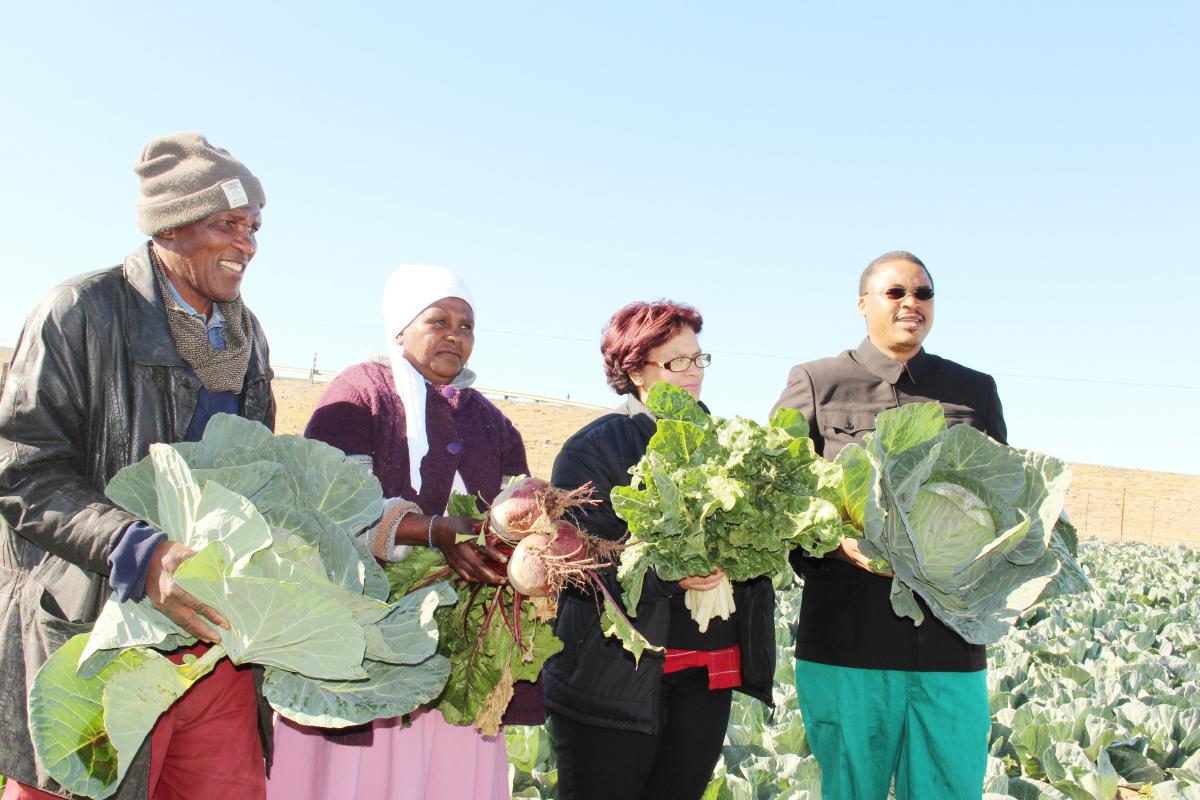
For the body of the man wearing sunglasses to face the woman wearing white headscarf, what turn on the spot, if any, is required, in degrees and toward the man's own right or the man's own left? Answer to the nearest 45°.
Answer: approximately 45° to the man's own right

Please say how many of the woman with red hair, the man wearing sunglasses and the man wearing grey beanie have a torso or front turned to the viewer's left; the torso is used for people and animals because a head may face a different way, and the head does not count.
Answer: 0

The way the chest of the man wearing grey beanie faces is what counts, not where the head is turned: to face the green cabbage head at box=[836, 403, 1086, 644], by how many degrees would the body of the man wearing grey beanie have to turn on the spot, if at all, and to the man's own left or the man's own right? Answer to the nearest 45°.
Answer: approximately 45° to the man's own left

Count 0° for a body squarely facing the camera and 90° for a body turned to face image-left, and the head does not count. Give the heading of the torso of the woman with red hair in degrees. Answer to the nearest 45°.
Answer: approximately 315°

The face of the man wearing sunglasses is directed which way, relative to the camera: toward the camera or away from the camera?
toward the camera

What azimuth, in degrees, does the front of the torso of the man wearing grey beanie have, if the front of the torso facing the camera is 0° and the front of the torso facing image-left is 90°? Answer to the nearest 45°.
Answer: approximately 315°

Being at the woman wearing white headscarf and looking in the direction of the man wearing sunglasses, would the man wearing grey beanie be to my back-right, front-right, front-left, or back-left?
back-right

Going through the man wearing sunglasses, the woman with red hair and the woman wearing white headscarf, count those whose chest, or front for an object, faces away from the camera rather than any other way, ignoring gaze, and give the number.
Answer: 0

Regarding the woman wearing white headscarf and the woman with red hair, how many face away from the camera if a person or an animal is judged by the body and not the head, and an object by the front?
0

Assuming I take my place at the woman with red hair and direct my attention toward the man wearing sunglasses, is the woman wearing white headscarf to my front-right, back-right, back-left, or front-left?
back-left

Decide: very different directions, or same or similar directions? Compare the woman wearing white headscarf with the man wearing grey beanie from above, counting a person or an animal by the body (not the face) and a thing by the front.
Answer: same or similar directions

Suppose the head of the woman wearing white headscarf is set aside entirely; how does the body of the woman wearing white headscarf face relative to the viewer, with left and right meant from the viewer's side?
facing the viewer and to the right of the viewer

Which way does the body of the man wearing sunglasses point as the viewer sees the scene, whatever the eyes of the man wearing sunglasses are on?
toward the camera

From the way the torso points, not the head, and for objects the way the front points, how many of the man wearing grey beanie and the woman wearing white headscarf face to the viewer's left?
0
